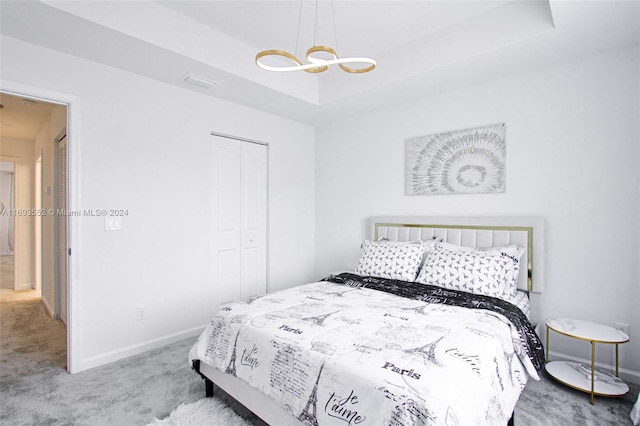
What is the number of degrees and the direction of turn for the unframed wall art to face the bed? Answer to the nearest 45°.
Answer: approximately 45° to its left

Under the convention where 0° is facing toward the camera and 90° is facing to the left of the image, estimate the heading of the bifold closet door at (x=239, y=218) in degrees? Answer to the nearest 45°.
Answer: approximately 315°

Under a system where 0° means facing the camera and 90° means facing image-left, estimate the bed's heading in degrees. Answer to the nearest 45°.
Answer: approximately 45°

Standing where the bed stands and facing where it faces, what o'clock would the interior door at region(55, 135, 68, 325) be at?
The interior door is roughly at 2 o'clock from the bed.

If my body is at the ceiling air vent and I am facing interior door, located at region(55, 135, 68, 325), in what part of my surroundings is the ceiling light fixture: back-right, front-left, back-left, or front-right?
back-left

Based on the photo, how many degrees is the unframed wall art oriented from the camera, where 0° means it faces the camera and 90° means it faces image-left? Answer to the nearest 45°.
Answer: approximately 45°

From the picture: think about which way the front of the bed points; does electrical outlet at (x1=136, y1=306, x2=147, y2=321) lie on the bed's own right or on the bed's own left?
on the bed's own right

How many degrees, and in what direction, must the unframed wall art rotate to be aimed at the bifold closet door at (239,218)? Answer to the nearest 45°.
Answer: approximately 45° to its right

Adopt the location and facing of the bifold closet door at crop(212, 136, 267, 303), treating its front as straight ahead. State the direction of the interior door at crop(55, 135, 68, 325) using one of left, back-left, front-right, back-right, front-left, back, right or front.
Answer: back-right

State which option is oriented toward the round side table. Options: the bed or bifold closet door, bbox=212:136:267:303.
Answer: the bifold closet door

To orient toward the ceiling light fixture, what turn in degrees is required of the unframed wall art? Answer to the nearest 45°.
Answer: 0° — it already faces it
